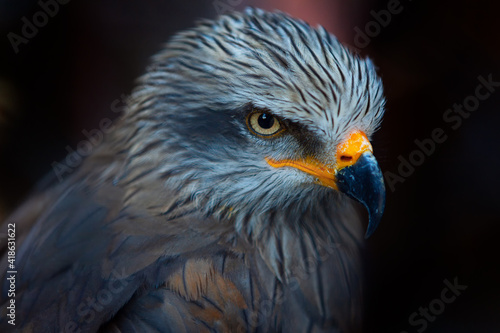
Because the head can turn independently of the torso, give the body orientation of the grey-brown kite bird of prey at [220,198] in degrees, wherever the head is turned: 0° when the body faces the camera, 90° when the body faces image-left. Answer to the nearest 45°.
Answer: approximately 315°
